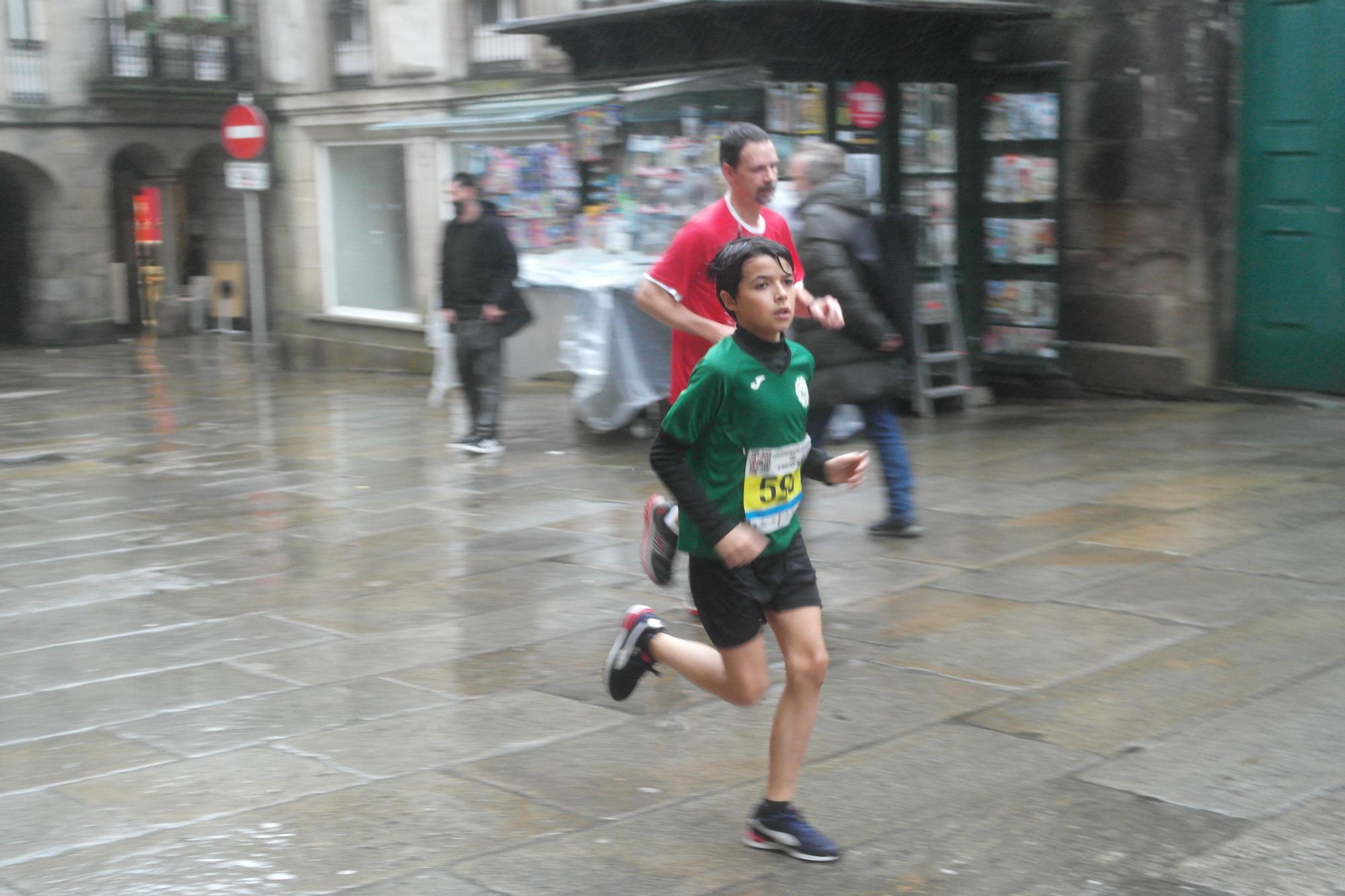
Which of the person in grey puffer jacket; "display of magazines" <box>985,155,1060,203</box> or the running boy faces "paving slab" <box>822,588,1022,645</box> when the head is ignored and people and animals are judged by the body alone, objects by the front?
the display of magazines

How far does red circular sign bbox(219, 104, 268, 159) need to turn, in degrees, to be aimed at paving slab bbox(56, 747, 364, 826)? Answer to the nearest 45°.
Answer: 0° — it already faces it

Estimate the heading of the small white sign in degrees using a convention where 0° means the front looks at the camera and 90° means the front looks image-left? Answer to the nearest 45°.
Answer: approximately 0°

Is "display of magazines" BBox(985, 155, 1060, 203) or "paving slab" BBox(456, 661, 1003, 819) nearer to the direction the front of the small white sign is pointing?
the paving slab

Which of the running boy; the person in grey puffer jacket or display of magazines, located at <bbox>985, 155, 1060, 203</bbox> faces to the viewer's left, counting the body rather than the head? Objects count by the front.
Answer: the person in grey puffer jacket

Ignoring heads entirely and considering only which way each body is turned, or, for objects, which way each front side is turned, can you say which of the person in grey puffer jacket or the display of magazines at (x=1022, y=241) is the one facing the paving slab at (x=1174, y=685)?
the display of magazines

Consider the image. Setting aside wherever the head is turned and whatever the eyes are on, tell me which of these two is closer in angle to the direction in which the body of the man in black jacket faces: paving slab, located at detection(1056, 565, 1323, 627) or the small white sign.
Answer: the paving slab

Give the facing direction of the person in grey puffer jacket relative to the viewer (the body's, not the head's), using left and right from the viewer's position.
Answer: facing to the left of the viewer

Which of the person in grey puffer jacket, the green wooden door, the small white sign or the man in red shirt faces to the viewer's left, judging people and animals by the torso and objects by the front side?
the person in grey puffer jacket

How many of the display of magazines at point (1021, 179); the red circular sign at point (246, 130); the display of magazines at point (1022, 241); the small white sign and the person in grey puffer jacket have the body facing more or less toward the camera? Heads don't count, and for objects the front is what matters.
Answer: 4
